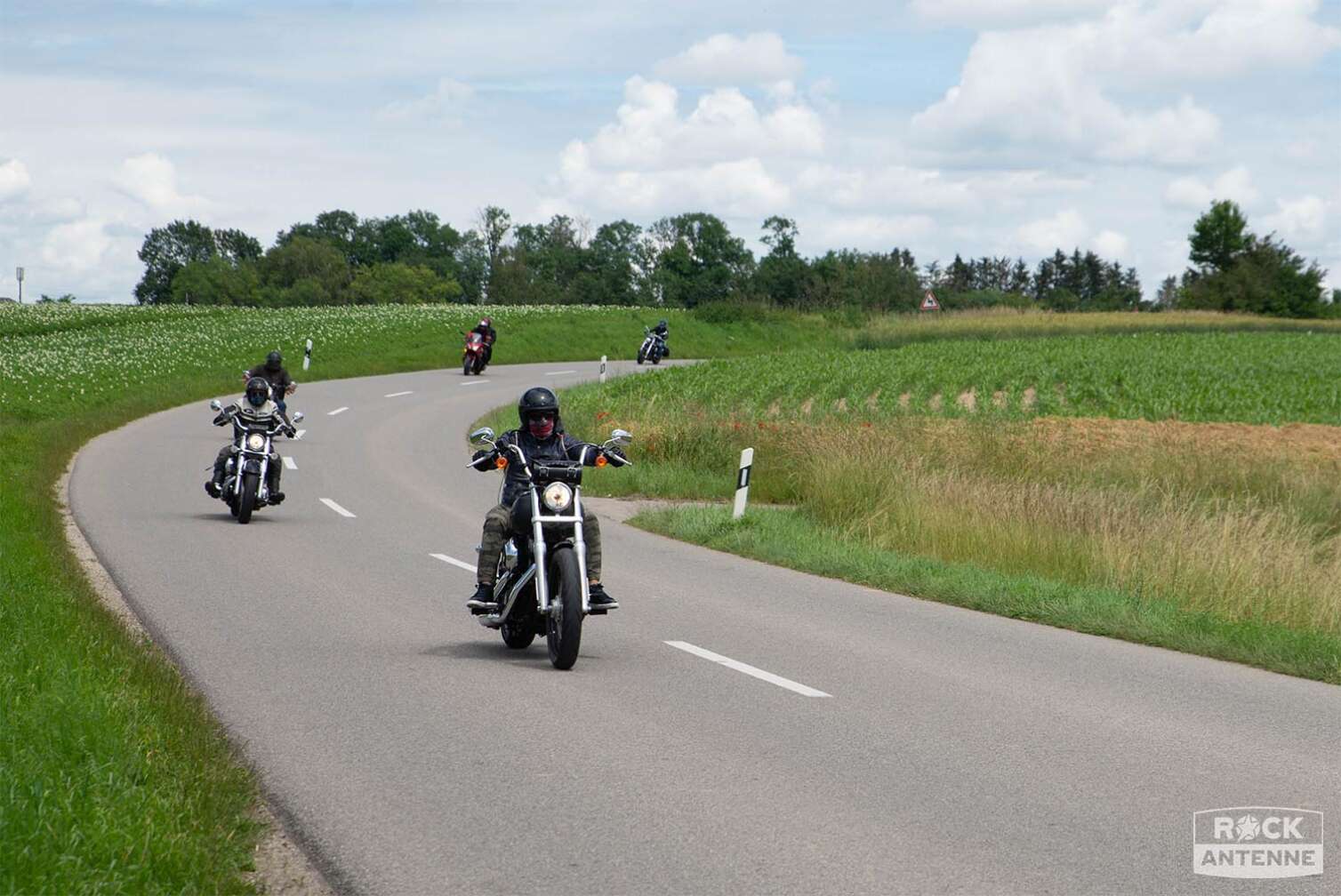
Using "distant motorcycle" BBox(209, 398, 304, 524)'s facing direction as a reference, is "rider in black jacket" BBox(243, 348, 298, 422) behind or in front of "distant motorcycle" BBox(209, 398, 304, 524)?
behind

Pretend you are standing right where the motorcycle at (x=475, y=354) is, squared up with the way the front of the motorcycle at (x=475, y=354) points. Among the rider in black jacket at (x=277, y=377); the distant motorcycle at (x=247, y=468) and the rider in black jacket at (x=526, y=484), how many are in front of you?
3

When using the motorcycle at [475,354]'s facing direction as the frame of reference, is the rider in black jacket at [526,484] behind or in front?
in front

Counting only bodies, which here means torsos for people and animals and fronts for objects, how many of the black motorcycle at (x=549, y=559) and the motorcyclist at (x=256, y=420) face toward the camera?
2

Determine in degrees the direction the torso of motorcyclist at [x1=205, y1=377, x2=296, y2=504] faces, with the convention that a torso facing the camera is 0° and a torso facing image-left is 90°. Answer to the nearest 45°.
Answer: approximately 0°

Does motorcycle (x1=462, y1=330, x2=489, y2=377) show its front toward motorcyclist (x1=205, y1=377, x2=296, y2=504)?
yes

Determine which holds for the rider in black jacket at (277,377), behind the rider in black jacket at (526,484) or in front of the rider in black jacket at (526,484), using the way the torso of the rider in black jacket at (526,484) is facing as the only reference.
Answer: behind

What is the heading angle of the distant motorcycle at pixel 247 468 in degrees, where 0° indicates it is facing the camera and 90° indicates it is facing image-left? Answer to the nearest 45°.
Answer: approximately 0°
